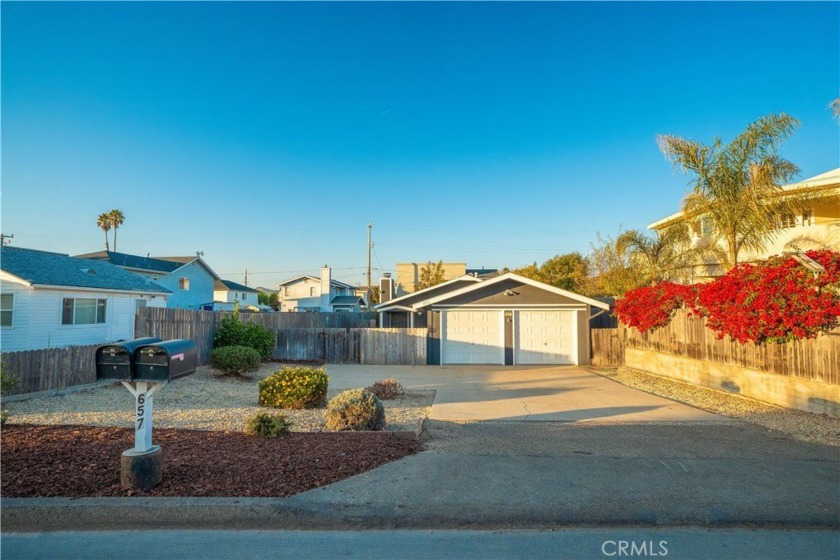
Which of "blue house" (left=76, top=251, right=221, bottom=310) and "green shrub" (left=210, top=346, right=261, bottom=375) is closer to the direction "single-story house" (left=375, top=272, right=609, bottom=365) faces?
the green shrub

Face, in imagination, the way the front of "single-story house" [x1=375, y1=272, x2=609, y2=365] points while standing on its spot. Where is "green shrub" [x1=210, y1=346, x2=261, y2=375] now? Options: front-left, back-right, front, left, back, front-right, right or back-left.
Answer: front-right

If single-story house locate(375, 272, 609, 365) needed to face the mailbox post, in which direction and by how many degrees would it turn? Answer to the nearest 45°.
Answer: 0° — it already faces it

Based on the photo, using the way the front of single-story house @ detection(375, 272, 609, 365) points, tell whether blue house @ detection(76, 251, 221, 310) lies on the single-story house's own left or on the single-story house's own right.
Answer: on the single-story house's own right

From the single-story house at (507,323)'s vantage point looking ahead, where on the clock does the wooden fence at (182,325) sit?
The wooden fence is roughly at 2 o'clock from the single-story house.

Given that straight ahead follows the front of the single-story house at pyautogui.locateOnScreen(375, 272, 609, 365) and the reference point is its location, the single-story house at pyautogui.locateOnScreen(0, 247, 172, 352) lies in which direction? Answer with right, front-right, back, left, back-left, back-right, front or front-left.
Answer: right

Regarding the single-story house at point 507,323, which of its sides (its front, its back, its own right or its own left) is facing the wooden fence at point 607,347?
left

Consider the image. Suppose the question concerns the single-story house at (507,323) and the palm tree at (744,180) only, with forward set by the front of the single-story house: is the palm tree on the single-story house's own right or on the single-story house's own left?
on the single-story house's own left

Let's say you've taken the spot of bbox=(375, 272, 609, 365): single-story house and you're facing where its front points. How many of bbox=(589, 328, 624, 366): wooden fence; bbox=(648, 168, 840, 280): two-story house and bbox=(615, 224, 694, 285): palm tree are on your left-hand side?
3

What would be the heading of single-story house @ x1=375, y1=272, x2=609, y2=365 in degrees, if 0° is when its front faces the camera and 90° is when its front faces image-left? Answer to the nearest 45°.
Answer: approximately 0°

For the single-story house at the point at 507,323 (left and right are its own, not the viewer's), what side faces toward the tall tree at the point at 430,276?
back

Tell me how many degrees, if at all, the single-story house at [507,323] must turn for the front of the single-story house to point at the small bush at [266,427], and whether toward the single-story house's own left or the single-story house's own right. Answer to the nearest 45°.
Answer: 0° — it already faces it

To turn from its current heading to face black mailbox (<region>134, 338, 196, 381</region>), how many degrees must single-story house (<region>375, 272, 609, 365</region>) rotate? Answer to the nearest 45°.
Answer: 0° — it already faces it

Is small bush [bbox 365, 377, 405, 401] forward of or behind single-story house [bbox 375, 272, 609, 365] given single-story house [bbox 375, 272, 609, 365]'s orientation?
forward

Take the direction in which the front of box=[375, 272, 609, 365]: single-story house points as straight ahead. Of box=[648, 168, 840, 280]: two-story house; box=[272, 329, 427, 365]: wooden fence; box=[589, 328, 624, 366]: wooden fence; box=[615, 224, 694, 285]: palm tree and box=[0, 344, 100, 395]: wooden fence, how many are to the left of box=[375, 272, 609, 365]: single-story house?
3

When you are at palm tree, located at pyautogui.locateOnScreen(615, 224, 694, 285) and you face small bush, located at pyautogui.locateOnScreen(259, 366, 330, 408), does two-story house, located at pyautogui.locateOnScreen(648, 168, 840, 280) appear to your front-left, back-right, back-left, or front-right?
back-left

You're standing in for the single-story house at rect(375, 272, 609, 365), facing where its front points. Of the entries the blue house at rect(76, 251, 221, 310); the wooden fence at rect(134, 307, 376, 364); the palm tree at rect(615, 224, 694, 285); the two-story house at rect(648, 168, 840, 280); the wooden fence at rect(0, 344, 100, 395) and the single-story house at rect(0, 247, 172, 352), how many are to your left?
2
